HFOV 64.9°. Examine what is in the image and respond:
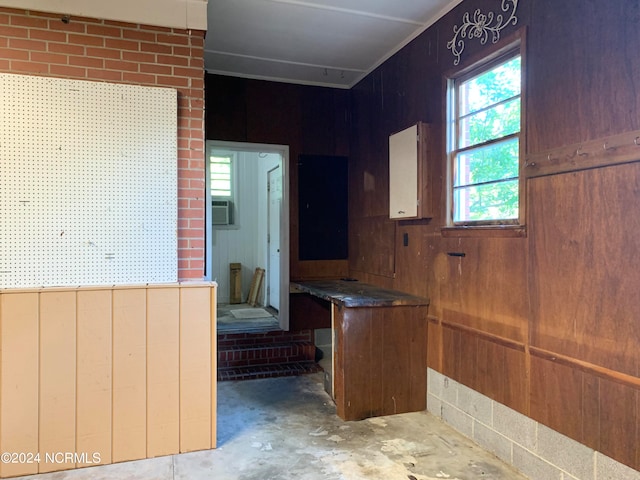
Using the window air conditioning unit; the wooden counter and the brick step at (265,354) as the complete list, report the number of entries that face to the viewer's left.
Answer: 1

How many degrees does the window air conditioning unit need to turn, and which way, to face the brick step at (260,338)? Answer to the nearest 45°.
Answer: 0° — it already faces it

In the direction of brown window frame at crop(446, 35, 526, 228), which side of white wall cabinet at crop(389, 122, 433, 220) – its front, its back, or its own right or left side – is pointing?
left

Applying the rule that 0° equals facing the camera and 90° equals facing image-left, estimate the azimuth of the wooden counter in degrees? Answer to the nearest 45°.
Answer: approximately 90°

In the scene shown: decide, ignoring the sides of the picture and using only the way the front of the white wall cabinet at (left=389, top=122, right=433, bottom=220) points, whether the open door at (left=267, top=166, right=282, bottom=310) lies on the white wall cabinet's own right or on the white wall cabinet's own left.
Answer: on the white wall cabinet's own right

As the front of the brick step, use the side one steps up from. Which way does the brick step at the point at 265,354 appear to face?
toward the camera

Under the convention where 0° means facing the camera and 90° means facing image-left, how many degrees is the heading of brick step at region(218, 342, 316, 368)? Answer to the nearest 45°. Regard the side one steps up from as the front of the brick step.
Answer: approximately 0°

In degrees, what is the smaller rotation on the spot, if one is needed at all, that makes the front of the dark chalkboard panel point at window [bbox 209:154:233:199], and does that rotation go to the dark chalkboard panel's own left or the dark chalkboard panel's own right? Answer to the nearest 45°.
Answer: approximately 135° to the dark chalkboard panel's own right

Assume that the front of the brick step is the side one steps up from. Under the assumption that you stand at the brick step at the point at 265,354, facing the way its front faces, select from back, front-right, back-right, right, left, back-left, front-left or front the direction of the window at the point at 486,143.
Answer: front-left

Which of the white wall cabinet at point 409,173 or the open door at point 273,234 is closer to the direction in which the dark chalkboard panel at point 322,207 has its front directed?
the white wall cabinet

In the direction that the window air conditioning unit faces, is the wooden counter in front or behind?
in front

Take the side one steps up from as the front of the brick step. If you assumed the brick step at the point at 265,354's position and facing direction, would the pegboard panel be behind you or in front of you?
in front

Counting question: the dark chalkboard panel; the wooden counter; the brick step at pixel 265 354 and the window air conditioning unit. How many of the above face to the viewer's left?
1

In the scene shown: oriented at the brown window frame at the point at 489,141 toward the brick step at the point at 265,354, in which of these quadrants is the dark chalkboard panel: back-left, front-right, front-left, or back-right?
front-right

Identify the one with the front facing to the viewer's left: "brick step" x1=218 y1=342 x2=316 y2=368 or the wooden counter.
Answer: the wooden counter

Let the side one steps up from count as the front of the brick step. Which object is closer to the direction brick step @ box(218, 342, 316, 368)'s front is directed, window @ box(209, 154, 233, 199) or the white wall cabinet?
the white wall cabinet
